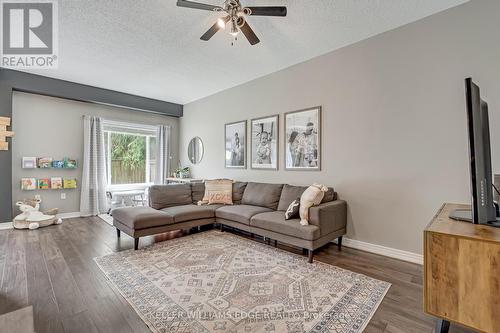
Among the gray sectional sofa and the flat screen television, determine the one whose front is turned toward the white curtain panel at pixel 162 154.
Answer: the flat screen television

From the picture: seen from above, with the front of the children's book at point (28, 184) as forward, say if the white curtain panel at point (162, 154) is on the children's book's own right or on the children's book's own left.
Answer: on the children's book's own left

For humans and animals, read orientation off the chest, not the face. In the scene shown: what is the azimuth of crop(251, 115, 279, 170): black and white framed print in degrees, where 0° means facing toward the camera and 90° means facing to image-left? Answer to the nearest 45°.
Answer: approximately 45°

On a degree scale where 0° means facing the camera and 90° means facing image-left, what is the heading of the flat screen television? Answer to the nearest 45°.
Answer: approximately 90°

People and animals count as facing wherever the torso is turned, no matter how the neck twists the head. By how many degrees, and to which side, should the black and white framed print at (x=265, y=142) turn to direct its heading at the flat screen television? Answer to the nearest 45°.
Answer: approximately 90° to its left

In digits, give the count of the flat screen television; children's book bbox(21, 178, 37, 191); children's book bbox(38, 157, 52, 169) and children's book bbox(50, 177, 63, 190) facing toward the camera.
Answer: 3
